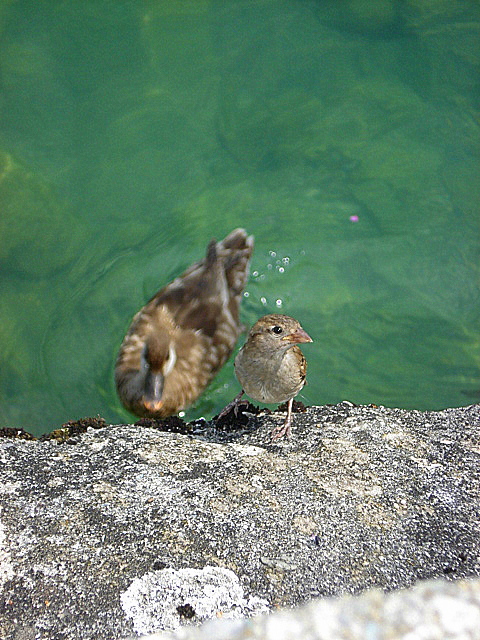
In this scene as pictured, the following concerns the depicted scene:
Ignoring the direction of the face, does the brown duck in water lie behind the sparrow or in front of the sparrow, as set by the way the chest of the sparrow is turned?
behind

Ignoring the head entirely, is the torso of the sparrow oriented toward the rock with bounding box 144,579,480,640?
yes

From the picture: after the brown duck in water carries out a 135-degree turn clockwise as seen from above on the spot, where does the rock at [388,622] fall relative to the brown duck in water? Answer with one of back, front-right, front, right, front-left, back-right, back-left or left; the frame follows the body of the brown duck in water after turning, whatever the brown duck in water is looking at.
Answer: back

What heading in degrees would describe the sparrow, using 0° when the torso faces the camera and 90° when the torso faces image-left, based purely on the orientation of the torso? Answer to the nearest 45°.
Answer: approximately 0°

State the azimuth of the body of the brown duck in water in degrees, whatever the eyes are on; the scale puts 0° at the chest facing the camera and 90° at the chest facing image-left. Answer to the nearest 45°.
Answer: approximately 45°

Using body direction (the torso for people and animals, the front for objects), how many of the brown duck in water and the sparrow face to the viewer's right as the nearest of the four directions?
0

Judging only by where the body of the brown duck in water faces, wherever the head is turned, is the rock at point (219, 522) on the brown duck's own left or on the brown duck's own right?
on the brown duck's own left
